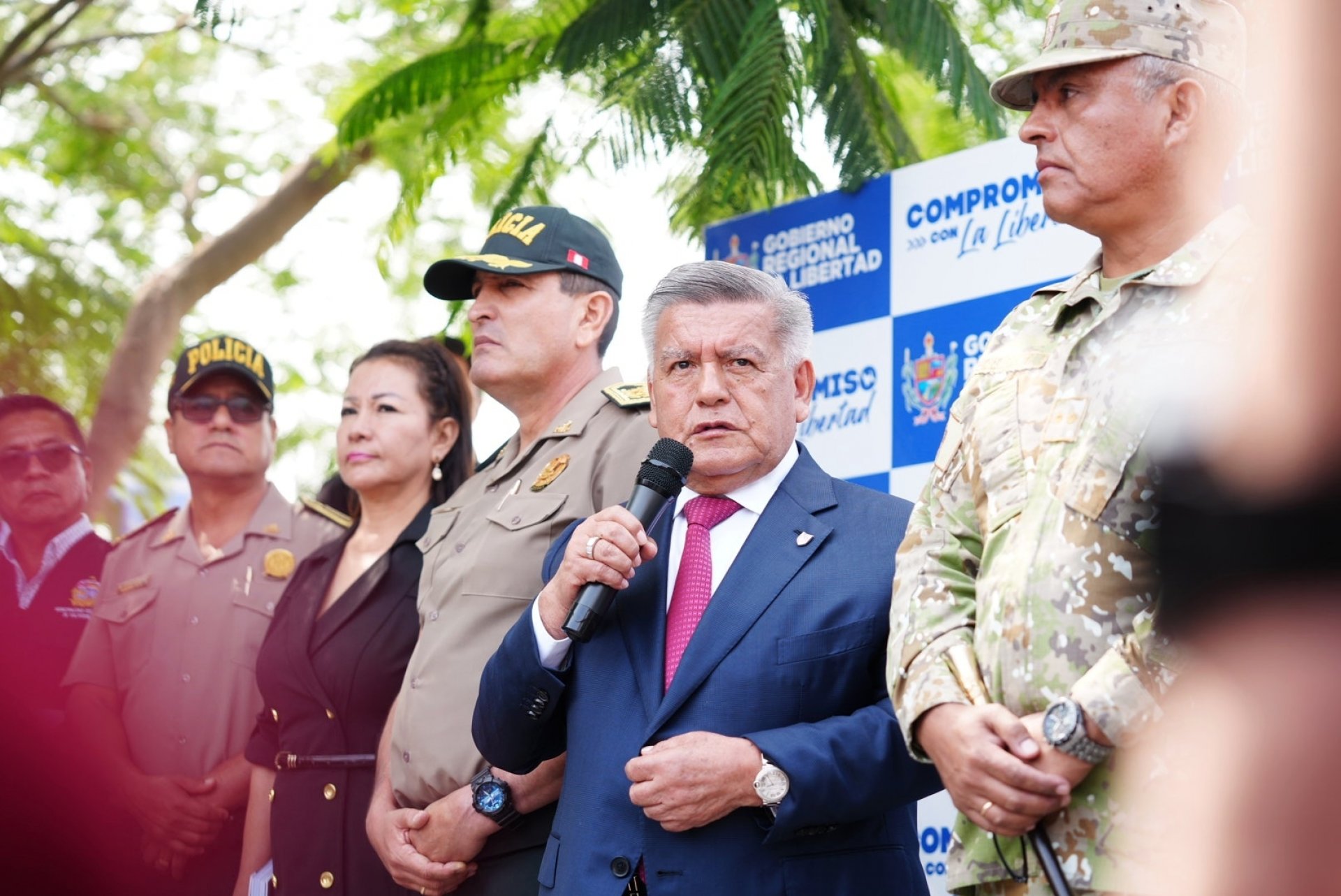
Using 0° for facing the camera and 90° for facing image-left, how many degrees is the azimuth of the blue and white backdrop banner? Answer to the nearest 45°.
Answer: approximately 45°

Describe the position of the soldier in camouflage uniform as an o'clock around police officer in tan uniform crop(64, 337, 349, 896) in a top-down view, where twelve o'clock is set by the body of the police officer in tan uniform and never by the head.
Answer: The soldier in camouflage uniform is roughly at 11 o'clock from the police officer in tan uniform.

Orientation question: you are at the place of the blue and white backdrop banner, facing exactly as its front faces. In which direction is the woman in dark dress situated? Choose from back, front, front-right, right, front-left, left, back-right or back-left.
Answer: front-right

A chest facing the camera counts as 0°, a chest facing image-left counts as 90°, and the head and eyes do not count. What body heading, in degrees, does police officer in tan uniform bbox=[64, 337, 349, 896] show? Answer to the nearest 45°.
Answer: approximately 0°

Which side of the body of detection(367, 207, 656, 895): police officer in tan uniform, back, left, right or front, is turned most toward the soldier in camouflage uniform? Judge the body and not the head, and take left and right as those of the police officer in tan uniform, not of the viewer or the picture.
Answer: left

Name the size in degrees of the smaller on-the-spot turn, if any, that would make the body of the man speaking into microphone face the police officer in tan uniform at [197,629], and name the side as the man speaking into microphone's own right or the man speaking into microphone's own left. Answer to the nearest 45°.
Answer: approximately 90° to the man speaking into microphone's own right

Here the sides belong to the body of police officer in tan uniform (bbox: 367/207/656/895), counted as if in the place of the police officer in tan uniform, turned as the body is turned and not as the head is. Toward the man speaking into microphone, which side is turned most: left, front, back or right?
left

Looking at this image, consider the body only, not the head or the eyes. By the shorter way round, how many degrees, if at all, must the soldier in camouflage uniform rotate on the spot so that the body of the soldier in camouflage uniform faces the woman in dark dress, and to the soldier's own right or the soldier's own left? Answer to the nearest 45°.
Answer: approximately 90° to the soldier's own right

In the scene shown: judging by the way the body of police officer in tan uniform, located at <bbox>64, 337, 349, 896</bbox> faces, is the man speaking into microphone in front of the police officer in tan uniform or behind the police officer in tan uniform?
in front

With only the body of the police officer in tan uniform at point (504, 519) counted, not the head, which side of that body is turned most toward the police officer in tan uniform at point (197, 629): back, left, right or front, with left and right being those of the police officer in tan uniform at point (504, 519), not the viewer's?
right

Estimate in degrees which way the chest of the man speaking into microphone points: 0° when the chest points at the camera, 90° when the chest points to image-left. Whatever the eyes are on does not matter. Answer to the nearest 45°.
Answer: approximately 45°
